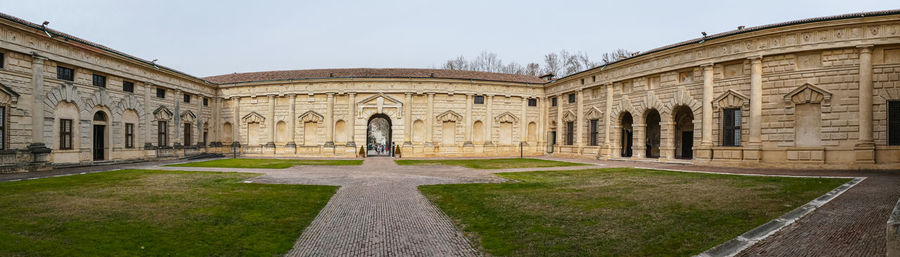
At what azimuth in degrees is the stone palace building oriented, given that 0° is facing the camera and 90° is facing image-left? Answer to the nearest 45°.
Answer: approximately 0°
